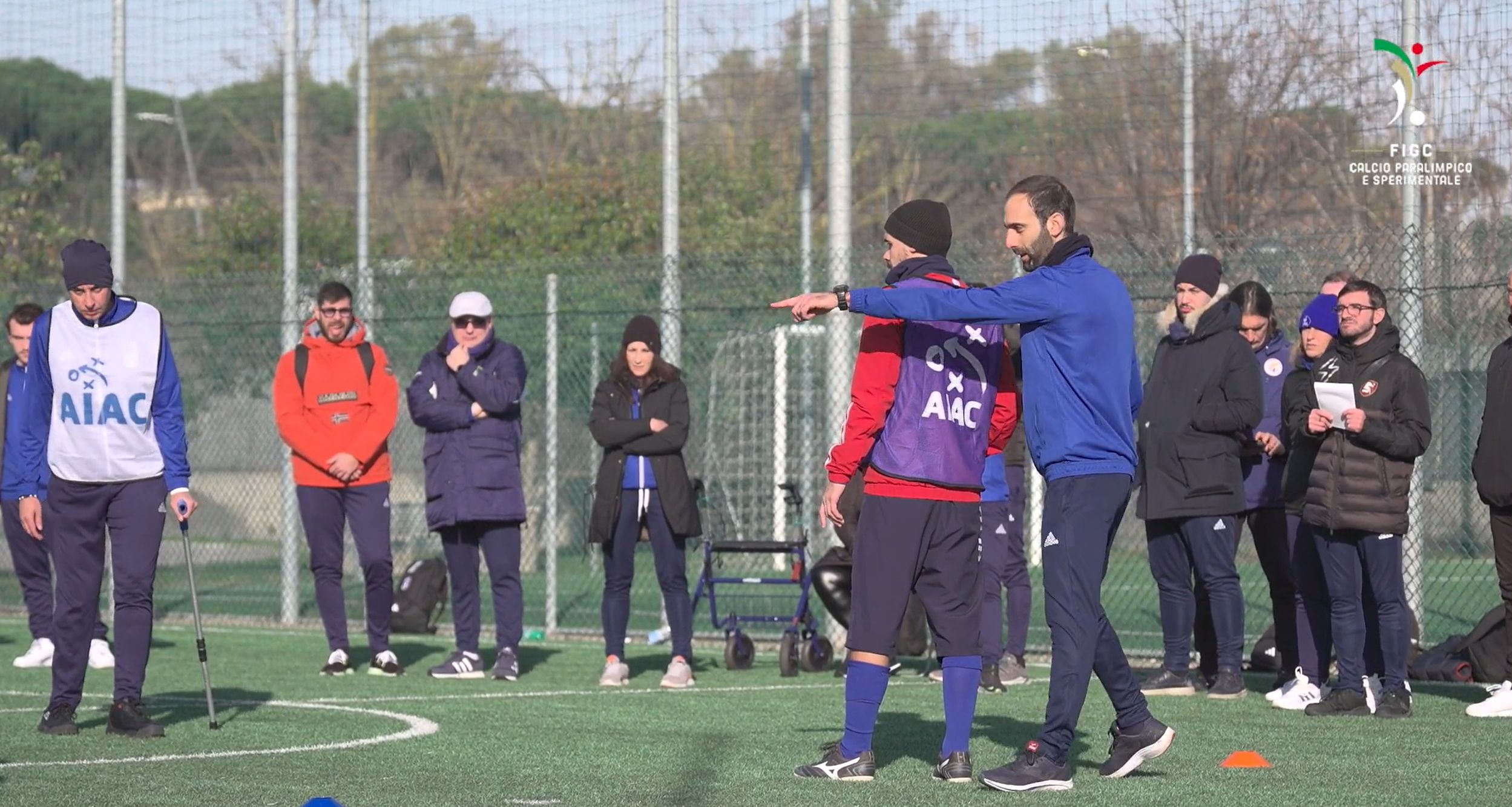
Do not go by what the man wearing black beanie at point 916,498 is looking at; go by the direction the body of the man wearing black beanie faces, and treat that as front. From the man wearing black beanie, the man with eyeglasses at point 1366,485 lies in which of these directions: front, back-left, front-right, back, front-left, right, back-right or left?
right

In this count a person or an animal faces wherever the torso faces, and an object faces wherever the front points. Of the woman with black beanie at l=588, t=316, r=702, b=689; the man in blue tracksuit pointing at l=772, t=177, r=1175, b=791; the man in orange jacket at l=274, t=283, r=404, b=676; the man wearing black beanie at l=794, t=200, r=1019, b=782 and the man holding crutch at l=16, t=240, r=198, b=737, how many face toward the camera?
3

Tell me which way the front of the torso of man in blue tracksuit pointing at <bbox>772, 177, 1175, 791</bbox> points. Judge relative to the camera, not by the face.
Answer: to the viewer's left

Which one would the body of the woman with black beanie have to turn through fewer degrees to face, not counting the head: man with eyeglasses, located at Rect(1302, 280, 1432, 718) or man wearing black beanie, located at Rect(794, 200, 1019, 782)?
the man wearing black beanie

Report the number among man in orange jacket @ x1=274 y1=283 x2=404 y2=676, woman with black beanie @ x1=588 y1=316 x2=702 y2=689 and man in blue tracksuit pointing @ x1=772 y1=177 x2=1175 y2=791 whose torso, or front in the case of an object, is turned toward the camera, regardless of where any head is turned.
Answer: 2

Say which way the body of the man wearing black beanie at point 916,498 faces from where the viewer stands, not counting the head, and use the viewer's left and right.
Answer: facing away from the viewer and to the left of the viewer

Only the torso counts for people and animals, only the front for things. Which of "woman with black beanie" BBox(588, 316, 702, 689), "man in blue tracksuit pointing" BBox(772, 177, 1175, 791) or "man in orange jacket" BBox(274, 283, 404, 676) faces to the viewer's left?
the man in blue tracksuit pointing

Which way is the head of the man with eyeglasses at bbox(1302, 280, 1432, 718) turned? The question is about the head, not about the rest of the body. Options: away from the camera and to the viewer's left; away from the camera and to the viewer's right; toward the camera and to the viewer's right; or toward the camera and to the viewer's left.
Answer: toward the camera and to the viewer's left

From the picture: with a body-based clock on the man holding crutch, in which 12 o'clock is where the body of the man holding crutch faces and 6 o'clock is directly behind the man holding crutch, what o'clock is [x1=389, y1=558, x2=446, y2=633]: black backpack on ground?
The black backpack on ground is roughly at 7 o'clock from the man holding crutch.

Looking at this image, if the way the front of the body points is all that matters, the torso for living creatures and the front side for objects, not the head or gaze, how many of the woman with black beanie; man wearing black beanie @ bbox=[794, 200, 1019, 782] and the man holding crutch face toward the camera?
2

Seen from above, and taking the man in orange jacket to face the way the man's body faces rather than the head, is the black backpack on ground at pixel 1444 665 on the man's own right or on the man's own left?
on the man's own left
